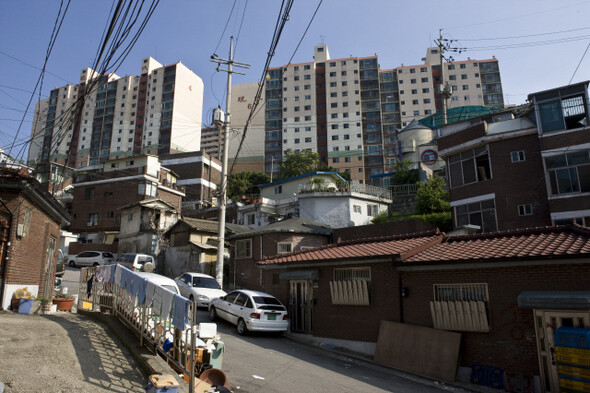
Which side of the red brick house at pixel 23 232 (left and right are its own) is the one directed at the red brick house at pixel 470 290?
front

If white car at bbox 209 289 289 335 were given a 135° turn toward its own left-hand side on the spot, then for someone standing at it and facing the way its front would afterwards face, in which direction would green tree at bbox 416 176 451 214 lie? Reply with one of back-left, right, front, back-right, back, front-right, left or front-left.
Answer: back-left

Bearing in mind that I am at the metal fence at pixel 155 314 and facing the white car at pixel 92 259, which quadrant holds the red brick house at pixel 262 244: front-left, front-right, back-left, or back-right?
front-right

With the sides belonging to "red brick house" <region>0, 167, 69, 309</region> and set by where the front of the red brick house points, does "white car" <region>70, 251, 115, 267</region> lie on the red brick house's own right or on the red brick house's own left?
on the red brick house's own left

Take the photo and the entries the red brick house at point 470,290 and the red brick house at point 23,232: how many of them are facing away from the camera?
0

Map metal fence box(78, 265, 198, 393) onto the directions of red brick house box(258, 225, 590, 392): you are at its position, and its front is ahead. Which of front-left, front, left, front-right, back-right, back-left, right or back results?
front

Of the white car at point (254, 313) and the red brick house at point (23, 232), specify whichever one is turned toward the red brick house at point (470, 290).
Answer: the red brick house at point (23, 232)

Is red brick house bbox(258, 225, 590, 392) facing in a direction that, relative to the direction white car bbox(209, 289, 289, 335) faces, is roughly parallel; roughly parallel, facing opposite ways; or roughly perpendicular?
roughly perpendicular

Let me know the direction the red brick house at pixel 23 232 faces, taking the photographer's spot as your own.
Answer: facing the viewer and to the right of the viewer

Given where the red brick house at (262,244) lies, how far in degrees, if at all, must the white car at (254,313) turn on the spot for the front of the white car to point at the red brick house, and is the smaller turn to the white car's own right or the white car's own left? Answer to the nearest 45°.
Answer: approximately 45° to the white car's own right

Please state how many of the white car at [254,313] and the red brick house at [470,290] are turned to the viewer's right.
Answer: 0

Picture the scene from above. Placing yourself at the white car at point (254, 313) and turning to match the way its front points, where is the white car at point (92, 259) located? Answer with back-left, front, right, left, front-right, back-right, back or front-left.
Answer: front

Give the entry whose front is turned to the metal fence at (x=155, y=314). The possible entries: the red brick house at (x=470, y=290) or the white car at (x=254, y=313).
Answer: the red brick house

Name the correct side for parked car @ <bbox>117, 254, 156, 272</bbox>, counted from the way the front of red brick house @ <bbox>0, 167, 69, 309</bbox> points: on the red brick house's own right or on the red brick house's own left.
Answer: on the red brick house's own left
